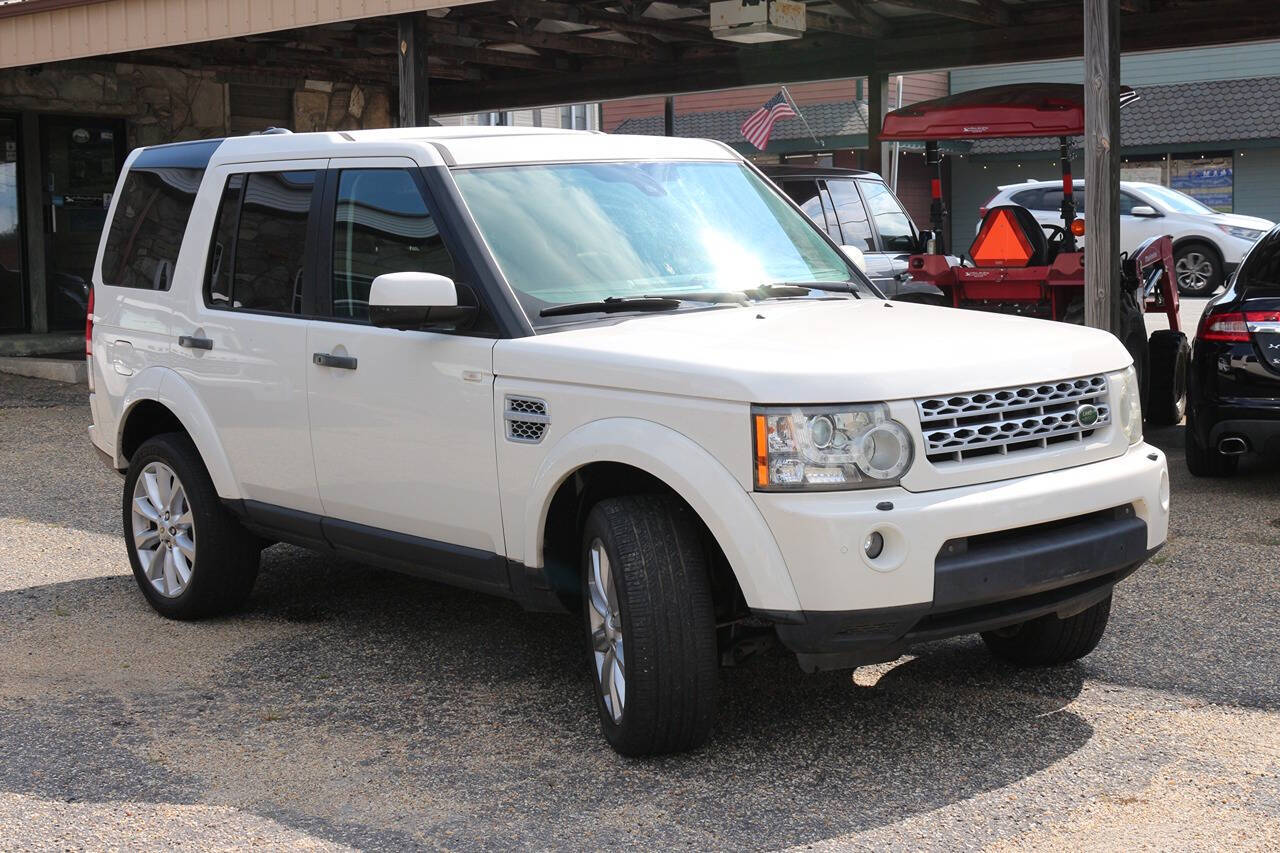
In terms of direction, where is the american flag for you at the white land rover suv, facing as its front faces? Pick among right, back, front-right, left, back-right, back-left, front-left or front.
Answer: back-left

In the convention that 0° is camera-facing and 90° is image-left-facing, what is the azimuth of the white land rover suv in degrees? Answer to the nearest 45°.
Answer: approximately 315°

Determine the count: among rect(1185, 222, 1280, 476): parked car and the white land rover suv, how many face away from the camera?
1

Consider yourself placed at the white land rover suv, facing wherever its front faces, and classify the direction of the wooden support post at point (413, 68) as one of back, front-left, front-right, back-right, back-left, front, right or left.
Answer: back-left

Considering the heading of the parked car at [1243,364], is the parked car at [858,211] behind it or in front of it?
in front

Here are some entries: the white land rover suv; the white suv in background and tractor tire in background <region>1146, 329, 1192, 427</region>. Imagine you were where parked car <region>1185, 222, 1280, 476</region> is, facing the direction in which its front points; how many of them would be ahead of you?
2

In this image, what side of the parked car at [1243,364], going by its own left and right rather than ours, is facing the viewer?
back

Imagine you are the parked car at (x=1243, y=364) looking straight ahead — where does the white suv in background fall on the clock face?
The white suv in background is roughly at 12 o'clock from the parked car.

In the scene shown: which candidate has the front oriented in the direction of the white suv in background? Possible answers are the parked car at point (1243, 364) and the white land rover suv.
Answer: the parked car
